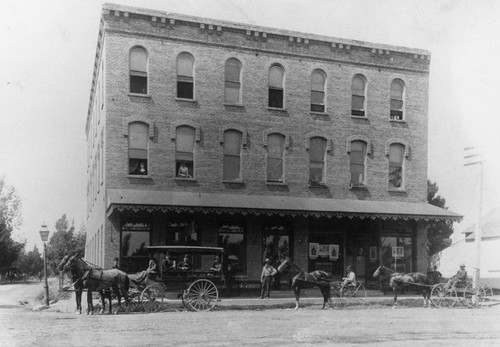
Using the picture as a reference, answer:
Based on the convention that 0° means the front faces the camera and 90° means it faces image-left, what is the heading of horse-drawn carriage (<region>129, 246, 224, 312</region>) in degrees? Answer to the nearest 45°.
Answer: approximately 90°

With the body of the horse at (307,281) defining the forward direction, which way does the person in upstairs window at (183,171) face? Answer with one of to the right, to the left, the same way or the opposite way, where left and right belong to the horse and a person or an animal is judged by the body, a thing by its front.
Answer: to the left

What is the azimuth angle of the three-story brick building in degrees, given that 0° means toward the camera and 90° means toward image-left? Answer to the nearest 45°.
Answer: approximately 0°

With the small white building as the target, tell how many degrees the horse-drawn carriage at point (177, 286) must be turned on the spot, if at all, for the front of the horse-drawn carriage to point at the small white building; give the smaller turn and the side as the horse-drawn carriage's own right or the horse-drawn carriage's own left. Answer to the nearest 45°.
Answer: approximately 135° to the horse-drawn carriage's own right

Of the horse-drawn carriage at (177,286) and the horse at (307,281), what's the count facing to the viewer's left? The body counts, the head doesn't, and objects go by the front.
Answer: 2

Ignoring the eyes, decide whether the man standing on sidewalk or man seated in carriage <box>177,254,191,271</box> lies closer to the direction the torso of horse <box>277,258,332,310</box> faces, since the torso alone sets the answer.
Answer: the man seated in carriage

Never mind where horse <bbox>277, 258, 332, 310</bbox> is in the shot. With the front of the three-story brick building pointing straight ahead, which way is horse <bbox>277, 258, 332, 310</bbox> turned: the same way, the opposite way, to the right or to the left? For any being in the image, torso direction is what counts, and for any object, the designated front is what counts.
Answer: to the right

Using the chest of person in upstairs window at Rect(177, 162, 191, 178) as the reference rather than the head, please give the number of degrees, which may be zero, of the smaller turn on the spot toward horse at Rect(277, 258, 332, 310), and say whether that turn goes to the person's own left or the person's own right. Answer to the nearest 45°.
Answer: approximately 45° to the person's own left

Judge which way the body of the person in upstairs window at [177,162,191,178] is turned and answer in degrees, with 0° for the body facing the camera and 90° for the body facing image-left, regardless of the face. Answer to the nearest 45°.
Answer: approximately 0°

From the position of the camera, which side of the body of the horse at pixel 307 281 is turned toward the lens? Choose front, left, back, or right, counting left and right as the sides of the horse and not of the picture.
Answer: left

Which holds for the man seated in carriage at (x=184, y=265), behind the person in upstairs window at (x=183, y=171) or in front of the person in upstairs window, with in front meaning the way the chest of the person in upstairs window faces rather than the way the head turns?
in front
